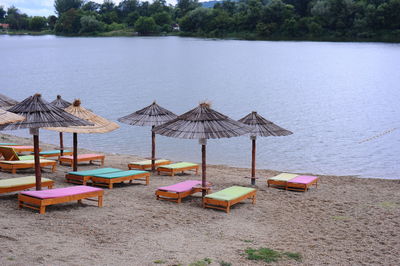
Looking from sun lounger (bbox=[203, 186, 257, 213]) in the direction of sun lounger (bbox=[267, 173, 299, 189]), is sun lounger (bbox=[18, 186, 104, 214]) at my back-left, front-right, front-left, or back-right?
back-left

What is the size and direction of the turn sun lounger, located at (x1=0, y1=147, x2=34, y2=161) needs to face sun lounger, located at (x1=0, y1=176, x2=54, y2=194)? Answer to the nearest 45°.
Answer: approximately 90° to its right

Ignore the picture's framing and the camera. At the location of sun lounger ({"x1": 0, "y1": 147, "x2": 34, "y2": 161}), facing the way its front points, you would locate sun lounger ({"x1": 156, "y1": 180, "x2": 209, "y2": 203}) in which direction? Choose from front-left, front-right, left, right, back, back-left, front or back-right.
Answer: front-right

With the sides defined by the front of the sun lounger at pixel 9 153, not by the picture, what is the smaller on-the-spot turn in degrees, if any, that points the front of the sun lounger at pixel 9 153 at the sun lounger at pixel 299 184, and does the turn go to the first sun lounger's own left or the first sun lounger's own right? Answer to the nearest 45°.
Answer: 0° — it already faces it

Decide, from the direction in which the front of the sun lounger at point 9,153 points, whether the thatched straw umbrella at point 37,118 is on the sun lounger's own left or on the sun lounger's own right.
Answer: on the sun lounger's own right

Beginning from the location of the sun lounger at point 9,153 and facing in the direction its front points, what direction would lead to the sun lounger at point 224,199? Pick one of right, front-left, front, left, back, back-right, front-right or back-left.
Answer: front-right

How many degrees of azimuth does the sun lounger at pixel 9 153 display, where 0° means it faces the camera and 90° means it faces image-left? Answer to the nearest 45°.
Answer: approximately 270°

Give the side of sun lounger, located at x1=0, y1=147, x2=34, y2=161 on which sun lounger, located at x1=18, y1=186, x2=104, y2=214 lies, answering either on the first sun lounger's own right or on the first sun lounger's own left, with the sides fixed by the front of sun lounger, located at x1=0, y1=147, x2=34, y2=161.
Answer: on the first sun lounger's own right

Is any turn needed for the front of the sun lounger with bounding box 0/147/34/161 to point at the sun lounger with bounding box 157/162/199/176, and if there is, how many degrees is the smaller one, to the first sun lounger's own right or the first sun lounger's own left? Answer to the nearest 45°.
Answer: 0° — it already faces it

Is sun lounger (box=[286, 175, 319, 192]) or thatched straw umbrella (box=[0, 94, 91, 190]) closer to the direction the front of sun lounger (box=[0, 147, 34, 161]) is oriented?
the sun lounger

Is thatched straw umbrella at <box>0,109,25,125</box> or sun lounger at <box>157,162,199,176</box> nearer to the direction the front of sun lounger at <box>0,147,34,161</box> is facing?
the sun lounger

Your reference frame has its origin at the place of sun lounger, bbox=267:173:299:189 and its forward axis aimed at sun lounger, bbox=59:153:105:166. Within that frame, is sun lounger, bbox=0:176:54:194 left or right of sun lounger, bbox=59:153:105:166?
left
